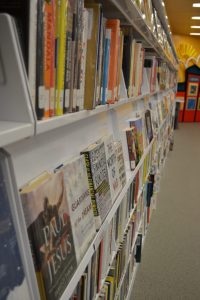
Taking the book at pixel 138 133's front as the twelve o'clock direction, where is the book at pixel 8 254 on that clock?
the book at pixel 8 254 is roughly at 2 o'clock from the book at pixel 138 133.

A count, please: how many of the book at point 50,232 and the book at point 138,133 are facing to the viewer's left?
0

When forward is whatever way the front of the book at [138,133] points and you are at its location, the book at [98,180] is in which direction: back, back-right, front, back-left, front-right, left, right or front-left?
front-right

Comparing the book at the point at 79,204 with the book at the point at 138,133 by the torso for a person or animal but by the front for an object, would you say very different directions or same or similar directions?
same or similar directions

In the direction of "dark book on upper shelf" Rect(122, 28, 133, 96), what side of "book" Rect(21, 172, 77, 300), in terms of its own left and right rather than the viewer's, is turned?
left

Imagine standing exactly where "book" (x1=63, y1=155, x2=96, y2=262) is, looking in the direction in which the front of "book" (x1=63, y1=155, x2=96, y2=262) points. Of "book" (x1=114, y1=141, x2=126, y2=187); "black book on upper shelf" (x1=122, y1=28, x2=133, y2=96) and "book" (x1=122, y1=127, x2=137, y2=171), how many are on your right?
0

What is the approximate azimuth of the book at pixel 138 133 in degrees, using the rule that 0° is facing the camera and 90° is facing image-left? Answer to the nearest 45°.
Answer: approximately 315°

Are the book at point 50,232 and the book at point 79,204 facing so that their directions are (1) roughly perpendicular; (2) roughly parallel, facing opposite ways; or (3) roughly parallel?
roughly parallel

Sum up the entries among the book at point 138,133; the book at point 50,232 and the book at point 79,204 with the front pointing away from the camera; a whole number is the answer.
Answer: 0

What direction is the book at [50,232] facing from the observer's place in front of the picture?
facing the viewer and to the right of the viewer

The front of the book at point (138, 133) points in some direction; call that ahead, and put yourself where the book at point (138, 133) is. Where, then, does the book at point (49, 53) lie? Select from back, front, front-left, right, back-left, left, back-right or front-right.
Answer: front-right
